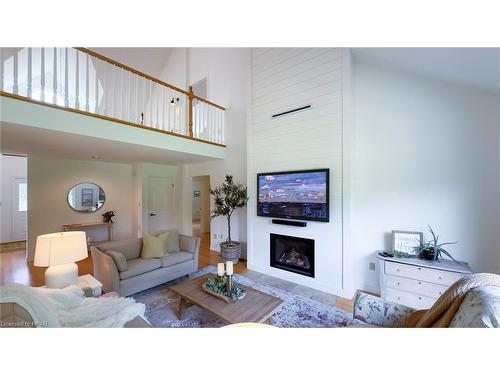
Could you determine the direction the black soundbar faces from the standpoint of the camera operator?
facing the viewer and to the left of the viewer

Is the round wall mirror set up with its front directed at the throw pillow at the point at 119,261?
yes

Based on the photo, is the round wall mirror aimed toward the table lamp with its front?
yes

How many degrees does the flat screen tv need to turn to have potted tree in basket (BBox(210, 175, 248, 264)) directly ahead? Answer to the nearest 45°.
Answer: approximately 90° to its right

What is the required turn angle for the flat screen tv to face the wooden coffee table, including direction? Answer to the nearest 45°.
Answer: approximately 45° to its left

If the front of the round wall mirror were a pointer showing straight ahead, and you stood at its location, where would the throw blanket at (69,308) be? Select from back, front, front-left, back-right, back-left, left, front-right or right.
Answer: front

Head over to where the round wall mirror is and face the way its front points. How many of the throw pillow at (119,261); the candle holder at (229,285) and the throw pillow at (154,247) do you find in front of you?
3

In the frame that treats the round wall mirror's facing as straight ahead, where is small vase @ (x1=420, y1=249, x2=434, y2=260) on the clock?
The small vase is roughly at 11 o'clock from the round wall mirror.

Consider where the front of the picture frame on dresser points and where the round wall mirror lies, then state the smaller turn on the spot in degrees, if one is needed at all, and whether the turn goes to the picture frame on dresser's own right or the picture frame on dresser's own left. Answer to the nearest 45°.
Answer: approximately 90° to the picture frame on dresser's own right

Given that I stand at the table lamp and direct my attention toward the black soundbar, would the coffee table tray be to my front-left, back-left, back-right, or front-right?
front-right

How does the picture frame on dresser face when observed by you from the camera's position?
facing the viewer

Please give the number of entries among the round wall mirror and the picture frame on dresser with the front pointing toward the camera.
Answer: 2
